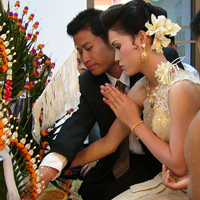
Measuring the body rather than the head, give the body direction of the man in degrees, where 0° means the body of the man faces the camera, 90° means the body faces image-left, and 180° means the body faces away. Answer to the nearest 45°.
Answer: approximately 45°
